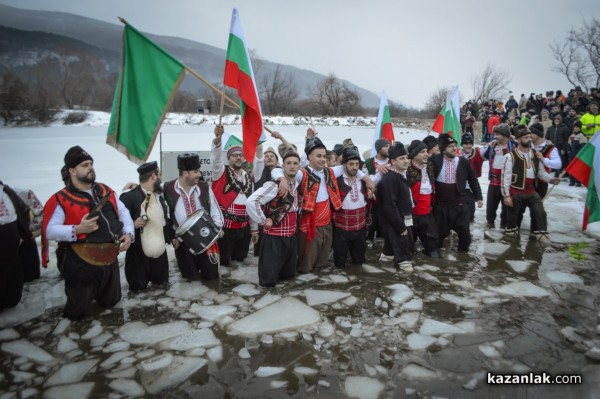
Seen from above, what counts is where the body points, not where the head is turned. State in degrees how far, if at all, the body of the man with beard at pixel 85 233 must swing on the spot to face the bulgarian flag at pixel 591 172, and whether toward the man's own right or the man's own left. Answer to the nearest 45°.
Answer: approximately 45° to the man's own left

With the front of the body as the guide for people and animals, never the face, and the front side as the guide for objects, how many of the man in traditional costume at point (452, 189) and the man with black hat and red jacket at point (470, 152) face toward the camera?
2

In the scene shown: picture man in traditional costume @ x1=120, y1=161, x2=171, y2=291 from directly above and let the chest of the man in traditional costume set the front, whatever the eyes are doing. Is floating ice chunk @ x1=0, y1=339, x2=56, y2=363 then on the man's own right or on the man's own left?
on the man's own right

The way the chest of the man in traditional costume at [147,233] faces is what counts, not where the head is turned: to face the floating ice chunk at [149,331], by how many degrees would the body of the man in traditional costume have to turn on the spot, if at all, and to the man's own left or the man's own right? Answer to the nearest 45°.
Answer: approximately 45° to the man's own right

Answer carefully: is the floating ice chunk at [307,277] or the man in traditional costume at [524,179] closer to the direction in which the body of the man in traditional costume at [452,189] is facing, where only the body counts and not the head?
the floating ice chunk

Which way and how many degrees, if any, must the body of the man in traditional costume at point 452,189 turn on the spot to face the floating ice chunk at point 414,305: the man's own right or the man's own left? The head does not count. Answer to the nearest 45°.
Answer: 0° — they already face it

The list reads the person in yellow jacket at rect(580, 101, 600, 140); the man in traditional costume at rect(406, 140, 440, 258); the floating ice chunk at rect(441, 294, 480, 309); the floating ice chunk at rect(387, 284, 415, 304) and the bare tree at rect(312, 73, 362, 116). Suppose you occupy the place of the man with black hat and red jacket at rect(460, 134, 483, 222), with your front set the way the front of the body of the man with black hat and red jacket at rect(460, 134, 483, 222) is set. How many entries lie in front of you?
3

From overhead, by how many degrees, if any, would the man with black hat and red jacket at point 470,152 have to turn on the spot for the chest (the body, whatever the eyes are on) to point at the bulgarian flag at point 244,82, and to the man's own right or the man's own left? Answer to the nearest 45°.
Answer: approximately 45° to the man's own right
